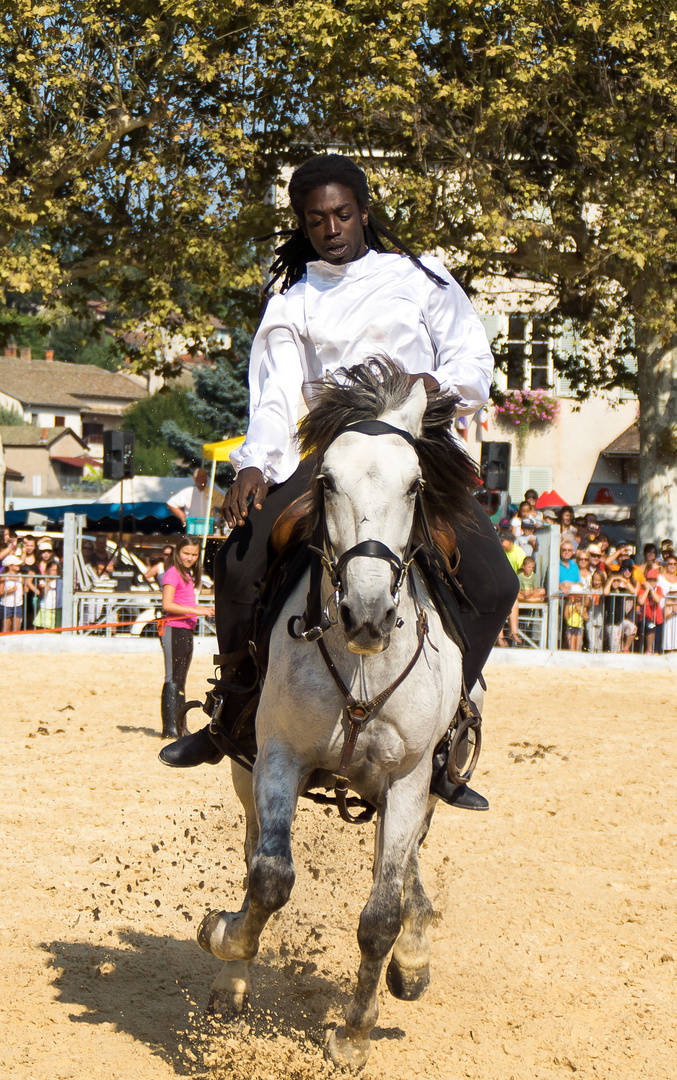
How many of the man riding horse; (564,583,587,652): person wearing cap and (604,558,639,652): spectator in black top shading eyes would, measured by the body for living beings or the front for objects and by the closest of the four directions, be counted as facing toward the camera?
3

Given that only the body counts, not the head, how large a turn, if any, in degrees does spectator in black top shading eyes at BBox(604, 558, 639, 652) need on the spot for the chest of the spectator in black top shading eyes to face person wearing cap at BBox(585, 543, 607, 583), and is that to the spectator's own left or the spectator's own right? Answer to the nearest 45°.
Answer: approximately 135° to the spectator's own right

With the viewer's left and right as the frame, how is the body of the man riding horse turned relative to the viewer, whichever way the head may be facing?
facing the viewer

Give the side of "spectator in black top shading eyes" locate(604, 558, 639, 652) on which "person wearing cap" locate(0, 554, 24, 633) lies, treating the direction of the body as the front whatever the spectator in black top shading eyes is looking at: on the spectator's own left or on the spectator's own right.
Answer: on the spectator's own right

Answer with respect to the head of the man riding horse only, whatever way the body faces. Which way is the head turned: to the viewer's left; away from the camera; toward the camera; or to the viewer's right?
toward the camera

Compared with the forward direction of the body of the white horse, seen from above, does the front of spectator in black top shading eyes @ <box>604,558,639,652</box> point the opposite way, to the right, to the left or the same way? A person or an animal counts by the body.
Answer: the same way

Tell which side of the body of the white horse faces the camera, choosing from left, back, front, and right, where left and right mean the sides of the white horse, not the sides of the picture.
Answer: front

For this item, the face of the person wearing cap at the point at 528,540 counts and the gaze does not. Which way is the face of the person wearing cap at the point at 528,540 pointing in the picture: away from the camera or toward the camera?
toward the camera

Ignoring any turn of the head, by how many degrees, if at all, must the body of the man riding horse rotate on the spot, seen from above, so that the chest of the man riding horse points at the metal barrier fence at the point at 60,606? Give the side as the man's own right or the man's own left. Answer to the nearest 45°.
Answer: approximately 180°

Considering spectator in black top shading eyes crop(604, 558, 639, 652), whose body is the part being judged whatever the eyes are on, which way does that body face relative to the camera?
toward the camera

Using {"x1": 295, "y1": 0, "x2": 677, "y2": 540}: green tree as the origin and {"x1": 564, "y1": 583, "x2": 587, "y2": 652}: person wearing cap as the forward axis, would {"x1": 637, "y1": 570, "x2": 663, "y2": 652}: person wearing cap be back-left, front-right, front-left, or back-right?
front-left

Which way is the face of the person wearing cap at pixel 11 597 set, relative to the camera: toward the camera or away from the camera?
toward the camera

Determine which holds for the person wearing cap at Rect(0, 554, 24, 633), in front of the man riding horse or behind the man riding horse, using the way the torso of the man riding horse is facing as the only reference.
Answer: behind

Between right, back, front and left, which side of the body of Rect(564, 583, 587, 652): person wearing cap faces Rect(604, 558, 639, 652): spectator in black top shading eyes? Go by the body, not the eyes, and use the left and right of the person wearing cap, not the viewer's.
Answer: left

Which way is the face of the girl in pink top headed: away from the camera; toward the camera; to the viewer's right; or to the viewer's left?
toward the camera
